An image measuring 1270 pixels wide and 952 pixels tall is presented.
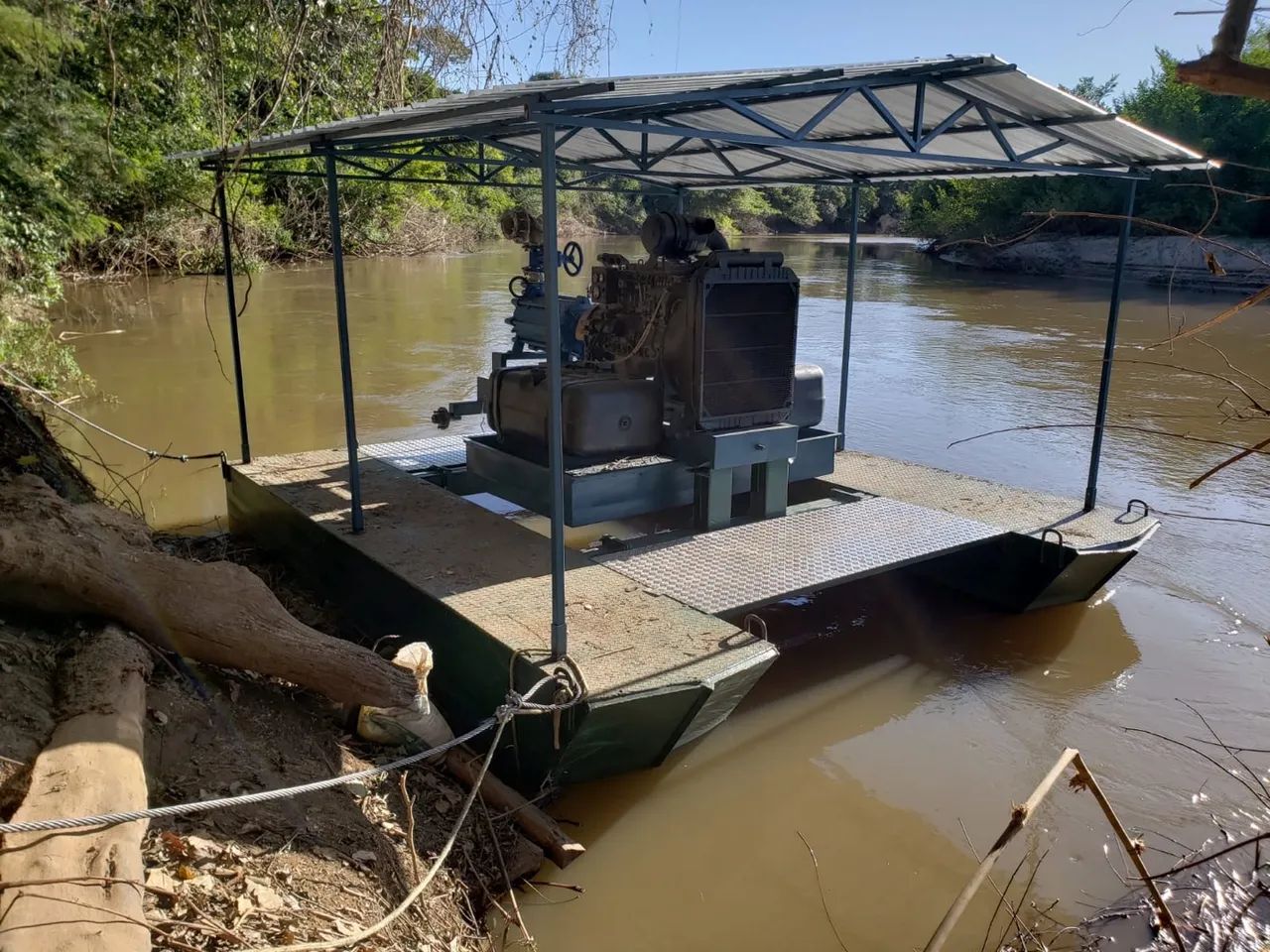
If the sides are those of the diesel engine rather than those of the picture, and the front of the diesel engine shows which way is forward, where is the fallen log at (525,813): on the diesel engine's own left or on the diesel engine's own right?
on the diesel engine's own right

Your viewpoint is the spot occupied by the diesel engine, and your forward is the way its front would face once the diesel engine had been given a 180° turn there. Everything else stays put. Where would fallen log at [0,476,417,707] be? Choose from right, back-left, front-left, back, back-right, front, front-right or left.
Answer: left

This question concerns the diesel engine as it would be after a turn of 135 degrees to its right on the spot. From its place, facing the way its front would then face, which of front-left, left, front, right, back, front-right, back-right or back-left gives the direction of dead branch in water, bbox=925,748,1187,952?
left

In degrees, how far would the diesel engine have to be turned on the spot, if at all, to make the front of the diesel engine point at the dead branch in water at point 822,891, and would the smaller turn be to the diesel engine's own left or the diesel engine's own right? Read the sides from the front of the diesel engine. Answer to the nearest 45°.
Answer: approximately 45° to the diesel engine's own right

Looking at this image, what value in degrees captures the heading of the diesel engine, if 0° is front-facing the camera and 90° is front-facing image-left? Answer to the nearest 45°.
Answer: approximately 315°

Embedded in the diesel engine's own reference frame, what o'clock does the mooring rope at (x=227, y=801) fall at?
The mooring rope is roughly at 2 o'clock from the diesel engine.

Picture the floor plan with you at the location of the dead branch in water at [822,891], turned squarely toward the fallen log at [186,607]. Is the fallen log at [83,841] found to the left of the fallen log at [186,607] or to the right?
left

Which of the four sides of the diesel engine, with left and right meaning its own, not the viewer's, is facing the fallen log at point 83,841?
right
